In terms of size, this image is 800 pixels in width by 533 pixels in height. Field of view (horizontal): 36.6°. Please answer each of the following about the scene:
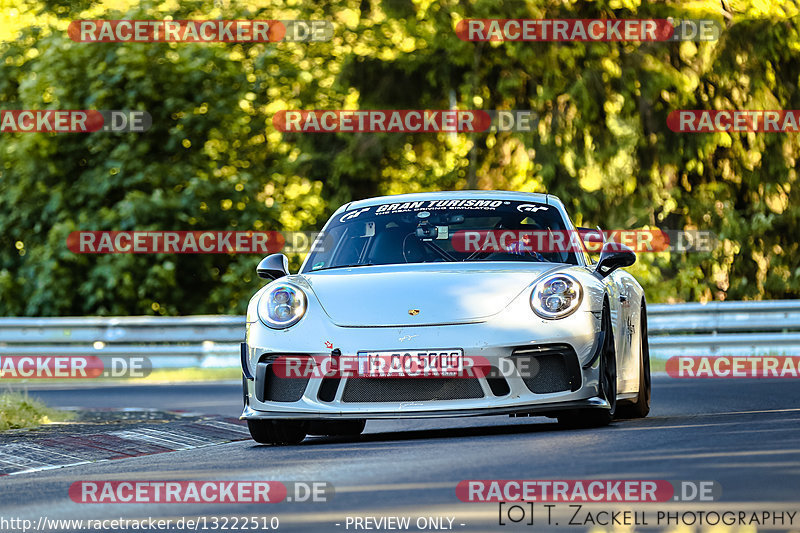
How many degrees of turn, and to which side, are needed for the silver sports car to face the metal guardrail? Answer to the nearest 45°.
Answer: approximately 180°

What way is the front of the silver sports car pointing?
toward the camera
